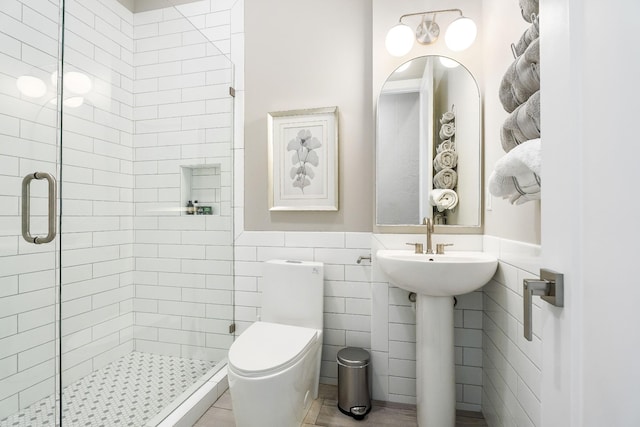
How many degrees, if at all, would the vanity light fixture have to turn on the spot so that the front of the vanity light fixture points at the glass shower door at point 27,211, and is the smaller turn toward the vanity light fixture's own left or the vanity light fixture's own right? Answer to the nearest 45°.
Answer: approximately 45° to the vanity light fixture's own right

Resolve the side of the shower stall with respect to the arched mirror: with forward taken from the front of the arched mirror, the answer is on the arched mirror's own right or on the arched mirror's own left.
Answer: on the arched mirror's own right

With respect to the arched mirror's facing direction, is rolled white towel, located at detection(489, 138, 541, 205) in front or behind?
in front

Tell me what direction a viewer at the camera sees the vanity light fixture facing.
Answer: facing the viewer

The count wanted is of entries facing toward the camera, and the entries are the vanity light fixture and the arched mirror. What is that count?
2

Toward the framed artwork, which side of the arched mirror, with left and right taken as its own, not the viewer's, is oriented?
right

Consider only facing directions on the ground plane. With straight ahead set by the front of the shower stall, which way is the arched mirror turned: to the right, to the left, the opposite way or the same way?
to the right

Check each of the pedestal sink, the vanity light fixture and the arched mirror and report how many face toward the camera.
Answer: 3

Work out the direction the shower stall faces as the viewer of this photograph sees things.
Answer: facing the viewer and to the right of the viewer

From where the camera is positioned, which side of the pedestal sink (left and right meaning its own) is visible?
front

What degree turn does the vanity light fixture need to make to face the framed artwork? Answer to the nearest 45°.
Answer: approximately 90° to its right

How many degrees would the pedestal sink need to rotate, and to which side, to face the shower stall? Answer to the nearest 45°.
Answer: approximately 90° to its right

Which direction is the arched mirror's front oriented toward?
toward the camera

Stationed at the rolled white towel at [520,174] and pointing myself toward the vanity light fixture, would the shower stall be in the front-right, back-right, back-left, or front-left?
front-left
